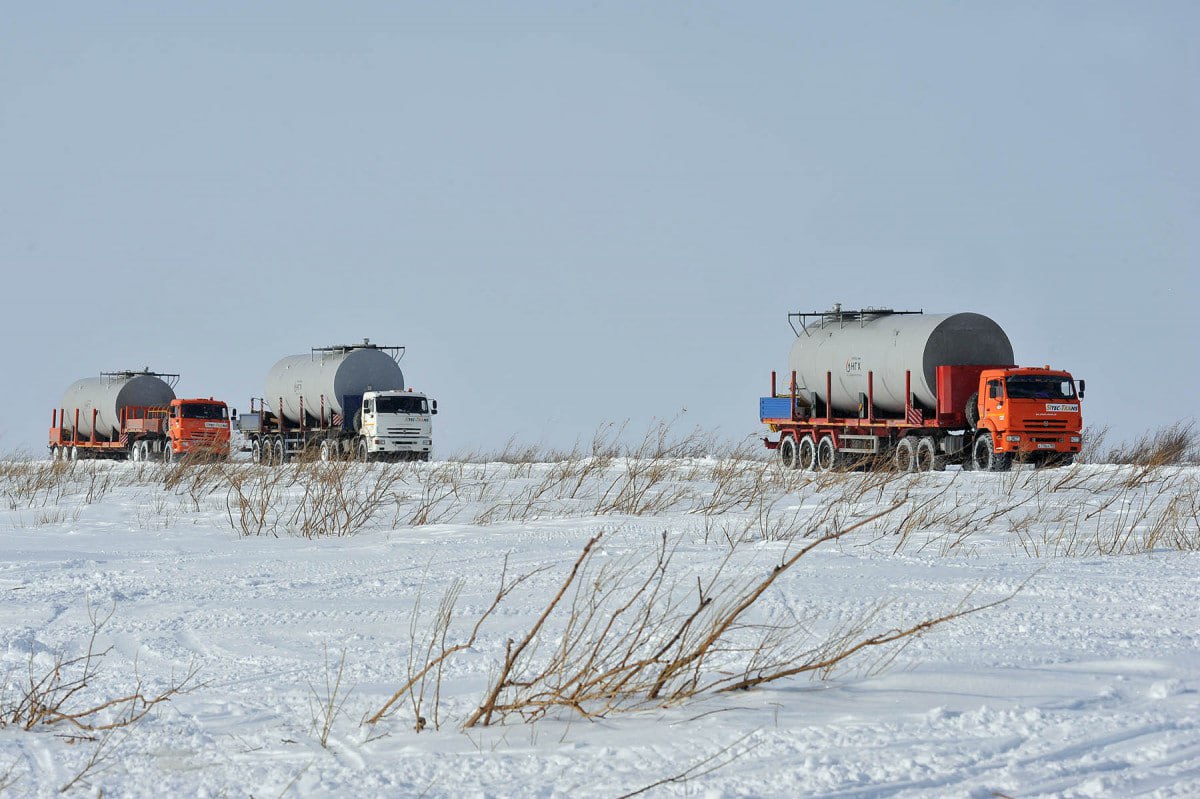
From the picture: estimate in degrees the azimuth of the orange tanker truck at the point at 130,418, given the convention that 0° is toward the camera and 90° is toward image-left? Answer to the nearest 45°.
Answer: approximately 315°

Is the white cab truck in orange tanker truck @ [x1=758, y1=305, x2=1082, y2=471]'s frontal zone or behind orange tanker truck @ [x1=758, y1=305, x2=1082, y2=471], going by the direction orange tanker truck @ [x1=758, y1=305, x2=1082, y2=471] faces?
behind

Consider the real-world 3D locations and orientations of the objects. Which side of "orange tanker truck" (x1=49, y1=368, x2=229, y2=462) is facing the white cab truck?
front

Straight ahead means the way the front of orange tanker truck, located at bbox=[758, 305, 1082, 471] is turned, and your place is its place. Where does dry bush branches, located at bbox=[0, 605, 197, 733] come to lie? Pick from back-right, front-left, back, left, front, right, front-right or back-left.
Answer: front-right

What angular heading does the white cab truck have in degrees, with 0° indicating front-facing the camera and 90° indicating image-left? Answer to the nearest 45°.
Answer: approximately 315°

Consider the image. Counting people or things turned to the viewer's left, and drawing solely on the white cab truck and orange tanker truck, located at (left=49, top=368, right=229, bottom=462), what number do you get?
0

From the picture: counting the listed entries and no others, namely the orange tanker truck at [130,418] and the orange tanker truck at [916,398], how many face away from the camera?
0

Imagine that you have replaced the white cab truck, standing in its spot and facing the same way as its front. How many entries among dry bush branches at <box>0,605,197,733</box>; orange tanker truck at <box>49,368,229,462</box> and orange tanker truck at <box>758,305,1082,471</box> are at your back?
1

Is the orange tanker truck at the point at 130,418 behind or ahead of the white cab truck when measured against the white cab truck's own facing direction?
behind

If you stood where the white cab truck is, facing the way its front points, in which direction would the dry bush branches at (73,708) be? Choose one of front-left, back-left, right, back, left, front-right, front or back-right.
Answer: front-right

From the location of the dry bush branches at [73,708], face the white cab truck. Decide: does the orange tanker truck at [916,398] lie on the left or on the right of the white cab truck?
right

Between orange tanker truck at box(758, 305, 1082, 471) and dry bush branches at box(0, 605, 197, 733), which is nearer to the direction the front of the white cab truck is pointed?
the orange tanker truck

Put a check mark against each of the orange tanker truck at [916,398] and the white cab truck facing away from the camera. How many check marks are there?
0
